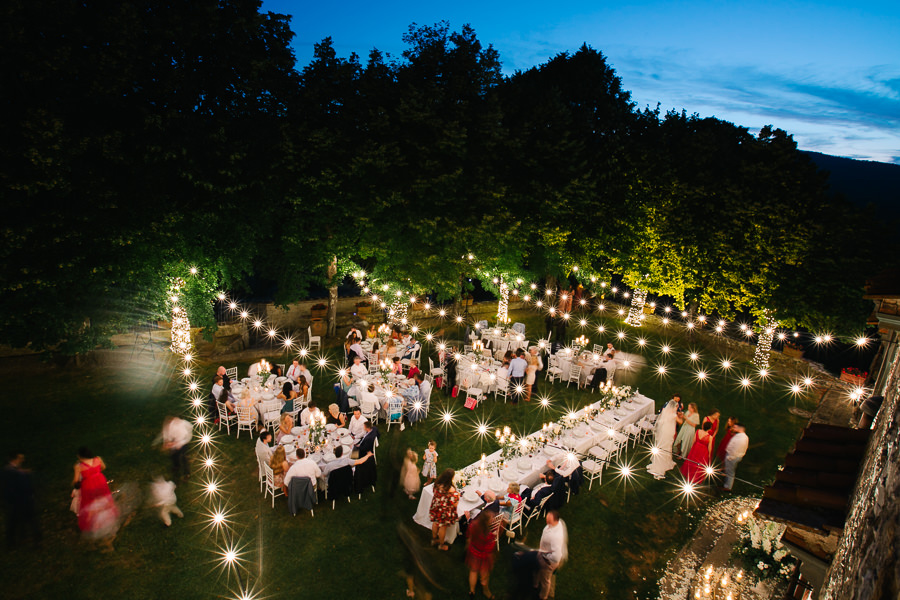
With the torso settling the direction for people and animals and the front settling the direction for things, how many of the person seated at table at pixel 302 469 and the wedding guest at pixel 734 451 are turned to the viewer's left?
1

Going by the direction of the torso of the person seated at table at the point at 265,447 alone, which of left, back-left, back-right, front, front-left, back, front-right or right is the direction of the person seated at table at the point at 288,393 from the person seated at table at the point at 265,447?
left

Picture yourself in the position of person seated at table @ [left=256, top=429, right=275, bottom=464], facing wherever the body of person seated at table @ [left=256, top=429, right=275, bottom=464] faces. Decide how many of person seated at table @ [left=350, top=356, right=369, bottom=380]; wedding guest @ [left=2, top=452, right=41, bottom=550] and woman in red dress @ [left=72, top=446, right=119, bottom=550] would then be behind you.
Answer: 2

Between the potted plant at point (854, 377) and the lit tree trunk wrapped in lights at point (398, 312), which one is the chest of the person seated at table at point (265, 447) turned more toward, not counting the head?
the potted plant

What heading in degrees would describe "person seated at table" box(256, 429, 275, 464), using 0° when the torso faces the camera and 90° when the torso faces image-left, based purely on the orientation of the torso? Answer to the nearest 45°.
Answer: approximately 270°

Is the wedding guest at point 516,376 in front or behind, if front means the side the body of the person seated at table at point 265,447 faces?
in front

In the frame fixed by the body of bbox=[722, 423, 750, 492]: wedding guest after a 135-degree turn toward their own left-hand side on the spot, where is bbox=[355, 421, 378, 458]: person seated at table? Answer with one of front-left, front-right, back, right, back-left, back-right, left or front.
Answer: right

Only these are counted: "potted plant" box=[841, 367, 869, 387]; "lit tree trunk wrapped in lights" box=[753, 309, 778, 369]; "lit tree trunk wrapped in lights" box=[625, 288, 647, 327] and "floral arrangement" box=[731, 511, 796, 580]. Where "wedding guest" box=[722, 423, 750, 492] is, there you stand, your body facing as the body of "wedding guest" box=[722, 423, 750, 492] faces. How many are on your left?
1

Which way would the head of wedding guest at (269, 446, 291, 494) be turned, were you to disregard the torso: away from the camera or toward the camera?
away from the camera

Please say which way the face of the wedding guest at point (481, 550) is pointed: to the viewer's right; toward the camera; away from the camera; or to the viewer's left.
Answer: away from the camera

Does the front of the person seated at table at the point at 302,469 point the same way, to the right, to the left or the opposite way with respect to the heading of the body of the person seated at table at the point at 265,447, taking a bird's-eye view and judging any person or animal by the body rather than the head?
to the left

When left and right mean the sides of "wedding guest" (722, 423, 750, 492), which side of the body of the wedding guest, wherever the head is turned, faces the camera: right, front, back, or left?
left

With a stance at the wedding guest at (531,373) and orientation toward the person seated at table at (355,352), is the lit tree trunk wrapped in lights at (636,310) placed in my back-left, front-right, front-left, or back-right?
back-right

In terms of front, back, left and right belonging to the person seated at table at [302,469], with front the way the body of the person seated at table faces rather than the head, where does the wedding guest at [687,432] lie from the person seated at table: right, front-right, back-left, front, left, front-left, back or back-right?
right

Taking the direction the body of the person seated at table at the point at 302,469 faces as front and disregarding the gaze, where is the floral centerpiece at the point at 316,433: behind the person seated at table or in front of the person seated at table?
in front

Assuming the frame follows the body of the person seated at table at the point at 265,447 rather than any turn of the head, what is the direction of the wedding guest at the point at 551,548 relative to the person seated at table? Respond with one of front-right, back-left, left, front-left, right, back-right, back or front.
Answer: front-right

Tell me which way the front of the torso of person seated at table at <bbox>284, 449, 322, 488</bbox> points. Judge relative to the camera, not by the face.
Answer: away from the camera
